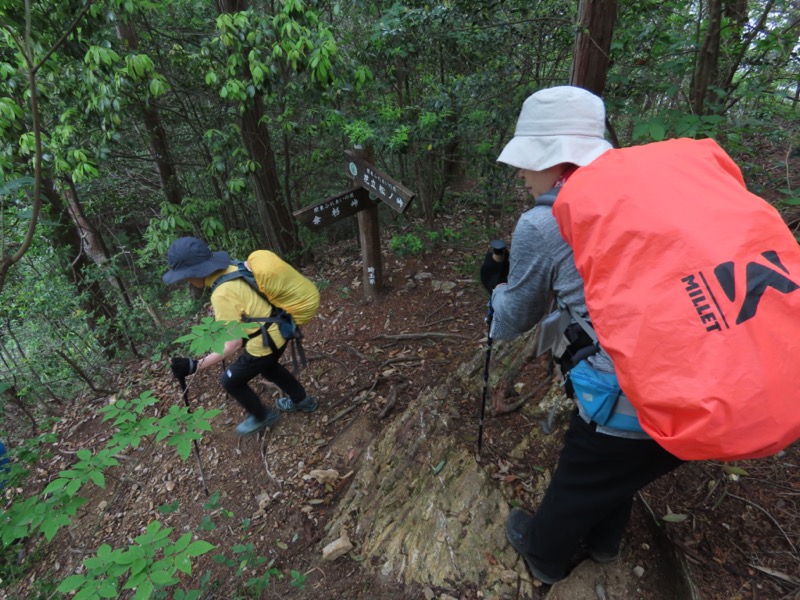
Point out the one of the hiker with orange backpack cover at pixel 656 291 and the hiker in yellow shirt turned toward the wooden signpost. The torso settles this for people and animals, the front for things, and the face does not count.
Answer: the hiker with orange backpack cover

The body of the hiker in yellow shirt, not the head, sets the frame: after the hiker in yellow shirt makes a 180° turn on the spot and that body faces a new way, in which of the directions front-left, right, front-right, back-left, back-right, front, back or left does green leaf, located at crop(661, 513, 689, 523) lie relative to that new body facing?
front-right

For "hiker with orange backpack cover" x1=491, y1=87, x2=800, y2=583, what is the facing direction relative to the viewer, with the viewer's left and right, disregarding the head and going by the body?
facing away from the viewer and to the left of the viewer

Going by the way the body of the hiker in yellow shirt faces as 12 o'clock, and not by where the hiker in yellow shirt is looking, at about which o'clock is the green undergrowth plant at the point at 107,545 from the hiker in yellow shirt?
The green undergrowth plant is roughly at 10 o'clock from the hiker in yellow shirt.

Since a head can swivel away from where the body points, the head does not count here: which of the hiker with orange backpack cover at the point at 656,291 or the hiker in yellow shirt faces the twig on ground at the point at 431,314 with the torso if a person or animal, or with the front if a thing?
the hiker with orange backpack cover

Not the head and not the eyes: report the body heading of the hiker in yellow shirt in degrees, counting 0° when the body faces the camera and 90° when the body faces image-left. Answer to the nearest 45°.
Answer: approximately 90°
